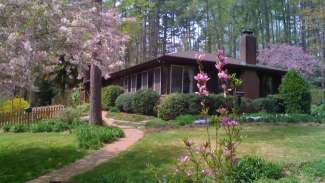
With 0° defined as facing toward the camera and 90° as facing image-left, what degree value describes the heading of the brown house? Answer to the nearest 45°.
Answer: approximately 45°

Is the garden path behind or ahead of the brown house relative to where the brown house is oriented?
ahead

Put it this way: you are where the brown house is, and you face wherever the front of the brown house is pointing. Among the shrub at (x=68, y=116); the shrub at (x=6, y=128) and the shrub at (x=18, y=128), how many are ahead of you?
3

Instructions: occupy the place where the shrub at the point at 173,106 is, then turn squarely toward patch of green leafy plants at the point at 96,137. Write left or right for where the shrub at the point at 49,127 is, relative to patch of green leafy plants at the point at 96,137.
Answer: right

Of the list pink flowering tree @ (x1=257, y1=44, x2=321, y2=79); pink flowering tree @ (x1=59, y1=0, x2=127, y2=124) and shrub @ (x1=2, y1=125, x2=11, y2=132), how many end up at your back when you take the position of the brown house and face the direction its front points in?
1

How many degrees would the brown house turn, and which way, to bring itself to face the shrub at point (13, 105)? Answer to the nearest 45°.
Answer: approximately 45° to its right

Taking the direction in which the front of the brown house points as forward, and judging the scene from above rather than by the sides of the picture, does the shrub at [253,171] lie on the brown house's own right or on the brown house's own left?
on the brown house's own left

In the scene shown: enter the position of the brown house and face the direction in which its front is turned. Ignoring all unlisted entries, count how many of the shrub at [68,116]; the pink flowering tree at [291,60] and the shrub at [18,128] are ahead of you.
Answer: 2

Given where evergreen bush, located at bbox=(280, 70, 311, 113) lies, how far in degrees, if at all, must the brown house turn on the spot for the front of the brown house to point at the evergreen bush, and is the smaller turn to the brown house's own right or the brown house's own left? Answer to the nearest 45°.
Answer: approximately 90° to the brown house's own left

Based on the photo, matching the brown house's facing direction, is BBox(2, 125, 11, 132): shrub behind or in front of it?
in front

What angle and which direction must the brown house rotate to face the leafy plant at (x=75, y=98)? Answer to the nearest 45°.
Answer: approximately 45° to its right

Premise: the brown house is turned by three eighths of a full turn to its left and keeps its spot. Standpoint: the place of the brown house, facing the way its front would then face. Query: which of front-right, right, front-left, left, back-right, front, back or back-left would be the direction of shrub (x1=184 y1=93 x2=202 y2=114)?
right

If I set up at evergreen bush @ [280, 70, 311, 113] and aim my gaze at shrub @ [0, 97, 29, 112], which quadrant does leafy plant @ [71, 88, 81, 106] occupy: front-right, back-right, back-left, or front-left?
front-right

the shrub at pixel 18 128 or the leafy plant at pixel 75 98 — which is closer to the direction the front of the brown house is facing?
the shrub
